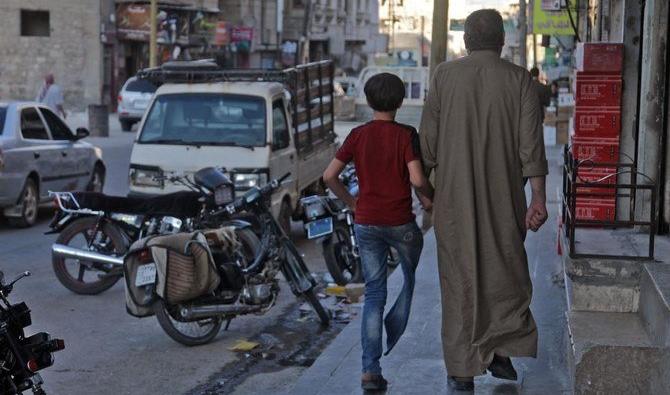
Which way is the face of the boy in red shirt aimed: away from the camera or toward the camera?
away from the camera

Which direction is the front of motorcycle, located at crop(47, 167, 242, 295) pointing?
to the viewer's right

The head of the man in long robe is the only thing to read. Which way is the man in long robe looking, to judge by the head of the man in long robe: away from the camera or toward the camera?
away from the camera

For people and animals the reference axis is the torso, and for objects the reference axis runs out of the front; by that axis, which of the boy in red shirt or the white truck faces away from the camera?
the boy in red shirt

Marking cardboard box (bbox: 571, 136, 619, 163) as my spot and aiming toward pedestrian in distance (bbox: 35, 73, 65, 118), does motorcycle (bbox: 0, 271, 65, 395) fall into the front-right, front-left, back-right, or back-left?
back-left

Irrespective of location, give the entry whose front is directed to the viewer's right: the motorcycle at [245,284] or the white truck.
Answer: the motorcycle

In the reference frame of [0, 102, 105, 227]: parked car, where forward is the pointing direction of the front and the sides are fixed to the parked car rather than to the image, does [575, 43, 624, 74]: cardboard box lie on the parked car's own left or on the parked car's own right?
on the parked car's own right

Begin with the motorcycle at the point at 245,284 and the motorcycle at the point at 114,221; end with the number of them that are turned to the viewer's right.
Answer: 2

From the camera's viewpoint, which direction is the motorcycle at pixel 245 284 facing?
to the viewer's right

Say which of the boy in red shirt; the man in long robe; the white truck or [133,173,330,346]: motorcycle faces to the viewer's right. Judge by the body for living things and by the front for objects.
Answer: the motorcycle

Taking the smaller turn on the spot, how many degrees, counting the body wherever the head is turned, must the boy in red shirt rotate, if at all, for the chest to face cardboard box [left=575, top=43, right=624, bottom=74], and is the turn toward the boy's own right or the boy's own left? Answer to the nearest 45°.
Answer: approximately 45° to the boy's own right

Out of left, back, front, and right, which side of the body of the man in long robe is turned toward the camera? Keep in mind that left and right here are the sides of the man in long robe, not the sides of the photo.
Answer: back

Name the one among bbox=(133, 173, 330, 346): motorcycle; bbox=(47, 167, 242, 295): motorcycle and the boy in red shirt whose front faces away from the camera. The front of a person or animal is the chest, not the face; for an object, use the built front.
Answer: the boy in red shirt

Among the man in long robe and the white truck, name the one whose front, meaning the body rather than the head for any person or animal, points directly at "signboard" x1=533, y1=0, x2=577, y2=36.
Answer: the man in long robe

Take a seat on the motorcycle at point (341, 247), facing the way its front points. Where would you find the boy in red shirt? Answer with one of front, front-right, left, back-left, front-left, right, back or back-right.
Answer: back-right

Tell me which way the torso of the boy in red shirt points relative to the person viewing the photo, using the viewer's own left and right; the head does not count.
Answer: facing away from the viewer

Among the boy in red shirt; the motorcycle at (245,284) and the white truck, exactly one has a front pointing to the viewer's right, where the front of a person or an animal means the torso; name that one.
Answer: the motorcycle
